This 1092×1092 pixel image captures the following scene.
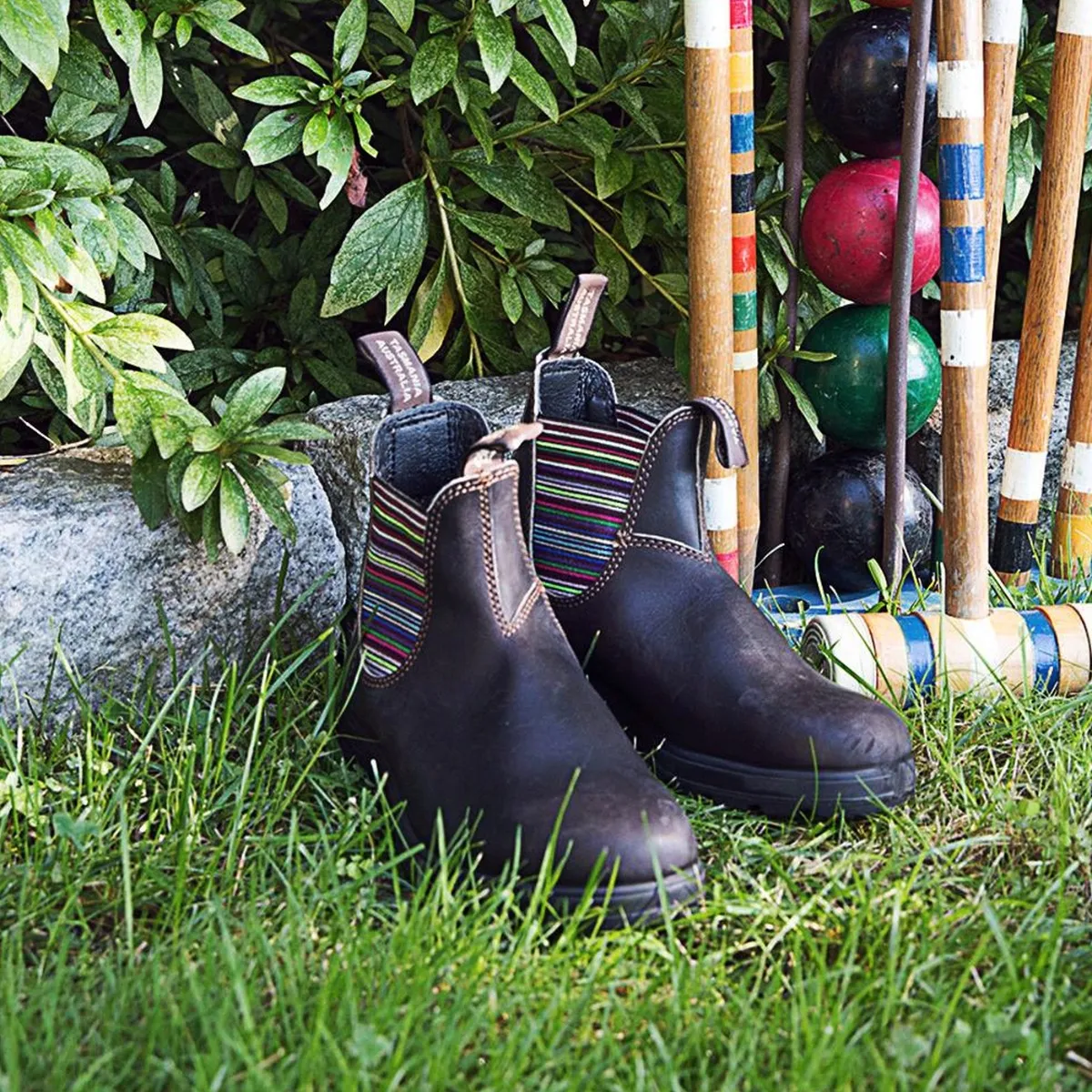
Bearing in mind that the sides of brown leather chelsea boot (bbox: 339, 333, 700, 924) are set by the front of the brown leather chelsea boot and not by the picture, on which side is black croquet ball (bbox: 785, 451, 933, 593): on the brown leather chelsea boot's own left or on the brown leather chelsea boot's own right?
on the brown leather chelsea boot's own left

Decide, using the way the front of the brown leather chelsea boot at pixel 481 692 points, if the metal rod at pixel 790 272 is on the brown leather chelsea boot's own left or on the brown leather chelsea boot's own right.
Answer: on the brown leather chelsea boot's own left

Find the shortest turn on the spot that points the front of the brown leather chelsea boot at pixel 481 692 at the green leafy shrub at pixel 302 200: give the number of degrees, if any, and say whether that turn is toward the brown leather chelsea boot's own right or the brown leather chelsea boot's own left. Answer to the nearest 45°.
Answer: approximately 135° to the brown leather chelsea boot's own left

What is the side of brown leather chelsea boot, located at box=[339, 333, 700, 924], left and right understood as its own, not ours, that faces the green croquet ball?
left

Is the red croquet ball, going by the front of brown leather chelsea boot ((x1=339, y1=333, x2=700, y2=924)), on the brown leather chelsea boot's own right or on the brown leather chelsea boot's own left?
on the brown leather chelsea boot's own left

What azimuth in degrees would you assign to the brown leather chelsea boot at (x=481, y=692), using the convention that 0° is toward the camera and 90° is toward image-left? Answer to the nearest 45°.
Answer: approximately 315°
